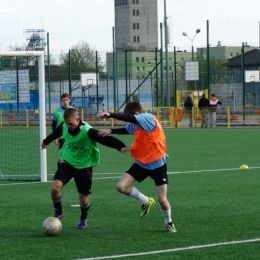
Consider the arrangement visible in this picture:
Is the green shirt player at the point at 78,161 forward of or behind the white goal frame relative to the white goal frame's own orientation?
forward
